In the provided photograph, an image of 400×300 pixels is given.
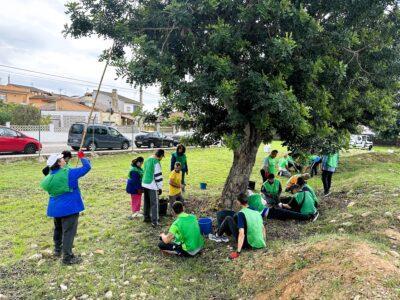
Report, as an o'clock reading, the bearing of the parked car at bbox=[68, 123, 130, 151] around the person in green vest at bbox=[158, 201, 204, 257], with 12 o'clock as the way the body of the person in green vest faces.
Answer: The parked car is roughly at 1 o'clock from the person in green vest.

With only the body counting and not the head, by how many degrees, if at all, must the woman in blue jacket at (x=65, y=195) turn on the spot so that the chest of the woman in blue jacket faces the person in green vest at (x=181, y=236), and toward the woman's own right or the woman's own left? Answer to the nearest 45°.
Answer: approximately 45° to the woman's own right

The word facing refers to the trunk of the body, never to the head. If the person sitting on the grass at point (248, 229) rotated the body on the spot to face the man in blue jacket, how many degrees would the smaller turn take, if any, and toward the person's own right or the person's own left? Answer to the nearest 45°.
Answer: approximately 45° to the person's own left

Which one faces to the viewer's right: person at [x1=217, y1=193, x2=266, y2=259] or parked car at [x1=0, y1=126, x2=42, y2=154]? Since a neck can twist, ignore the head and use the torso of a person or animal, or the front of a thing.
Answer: the parked car

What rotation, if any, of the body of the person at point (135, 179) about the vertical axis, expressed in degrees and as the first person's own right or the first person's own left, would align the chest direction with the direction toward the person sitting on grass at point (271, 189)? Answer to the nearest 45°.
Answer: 0° — they already face them

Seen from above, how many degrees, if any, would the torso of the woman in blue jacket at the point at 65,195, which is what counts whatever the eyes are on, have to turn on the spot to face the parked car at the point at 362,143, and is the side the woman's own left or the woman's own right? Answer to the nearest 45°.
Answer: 0° — they already face it

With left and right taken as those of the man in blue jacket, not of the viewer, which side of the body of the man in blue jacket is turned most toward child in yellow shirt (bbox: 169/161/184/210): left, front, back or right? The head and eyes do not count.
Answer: front

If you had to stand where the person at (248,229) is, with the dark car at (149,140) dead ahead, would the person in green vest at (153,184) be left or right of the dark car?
left

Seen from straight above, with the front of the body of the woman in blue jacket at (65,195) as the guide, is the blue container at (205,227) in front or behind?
in front

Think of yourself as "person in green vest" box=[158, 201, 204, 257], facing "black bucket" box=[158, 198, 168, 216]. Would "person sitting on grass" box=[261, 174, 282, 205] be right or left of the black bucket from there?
right

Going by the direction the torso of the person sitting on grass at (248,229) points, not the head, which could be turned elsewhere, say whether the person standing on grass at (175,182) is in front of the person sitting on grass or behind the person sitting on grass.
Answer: in front
